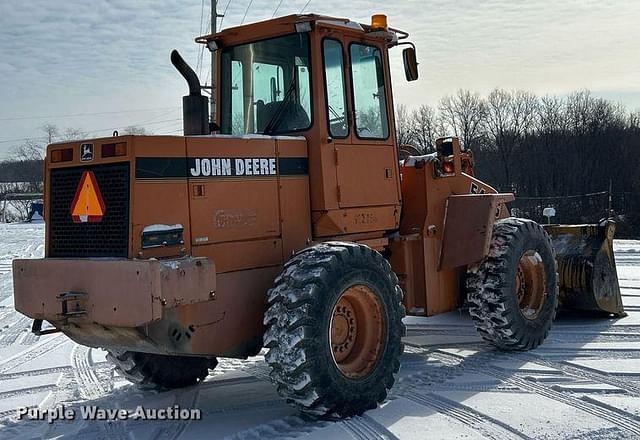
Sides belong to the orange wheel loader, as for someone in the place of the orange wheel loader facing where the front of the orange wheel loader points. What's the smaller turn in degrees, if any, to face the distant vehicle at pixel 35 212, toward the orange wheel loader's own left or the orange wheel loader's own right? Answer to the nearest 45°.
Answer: approximately 90° to the orange wheel loader's own left

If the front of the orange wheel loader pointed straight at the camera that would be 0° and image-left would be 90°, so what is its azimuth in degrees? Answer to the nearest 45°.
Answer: approximately 225°
